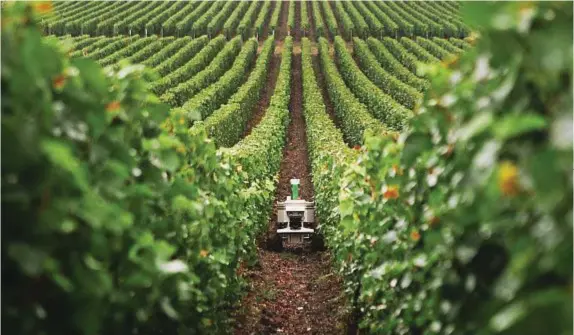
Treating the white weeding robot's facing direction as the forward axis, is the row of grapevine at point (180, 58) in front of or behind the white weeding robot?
behind

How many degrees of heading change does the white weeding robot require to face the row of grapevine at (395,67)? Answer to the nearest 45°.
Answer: approximately 180°

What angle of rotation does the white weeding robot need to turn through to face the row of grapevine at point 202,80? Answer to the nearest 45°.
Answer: approximately 180°

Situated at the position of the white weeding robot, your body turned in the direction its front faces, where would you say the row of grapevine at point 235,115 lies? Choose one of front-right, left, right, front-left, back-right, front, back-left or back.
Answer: back

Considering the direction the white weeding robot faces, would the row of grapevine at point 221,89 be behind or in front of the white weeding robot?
behind

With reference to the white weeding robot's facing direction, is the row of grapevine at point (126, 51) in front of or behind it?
behind

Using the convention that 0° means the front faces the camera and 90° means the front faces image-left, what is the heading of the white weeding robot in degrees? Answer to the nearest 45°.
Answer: approximately 0°

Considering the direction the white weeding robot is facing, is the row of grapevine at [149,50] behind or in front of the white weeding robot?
behind

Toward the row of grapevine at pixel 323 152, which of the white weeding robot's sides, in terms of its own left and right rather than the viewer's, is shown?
back
